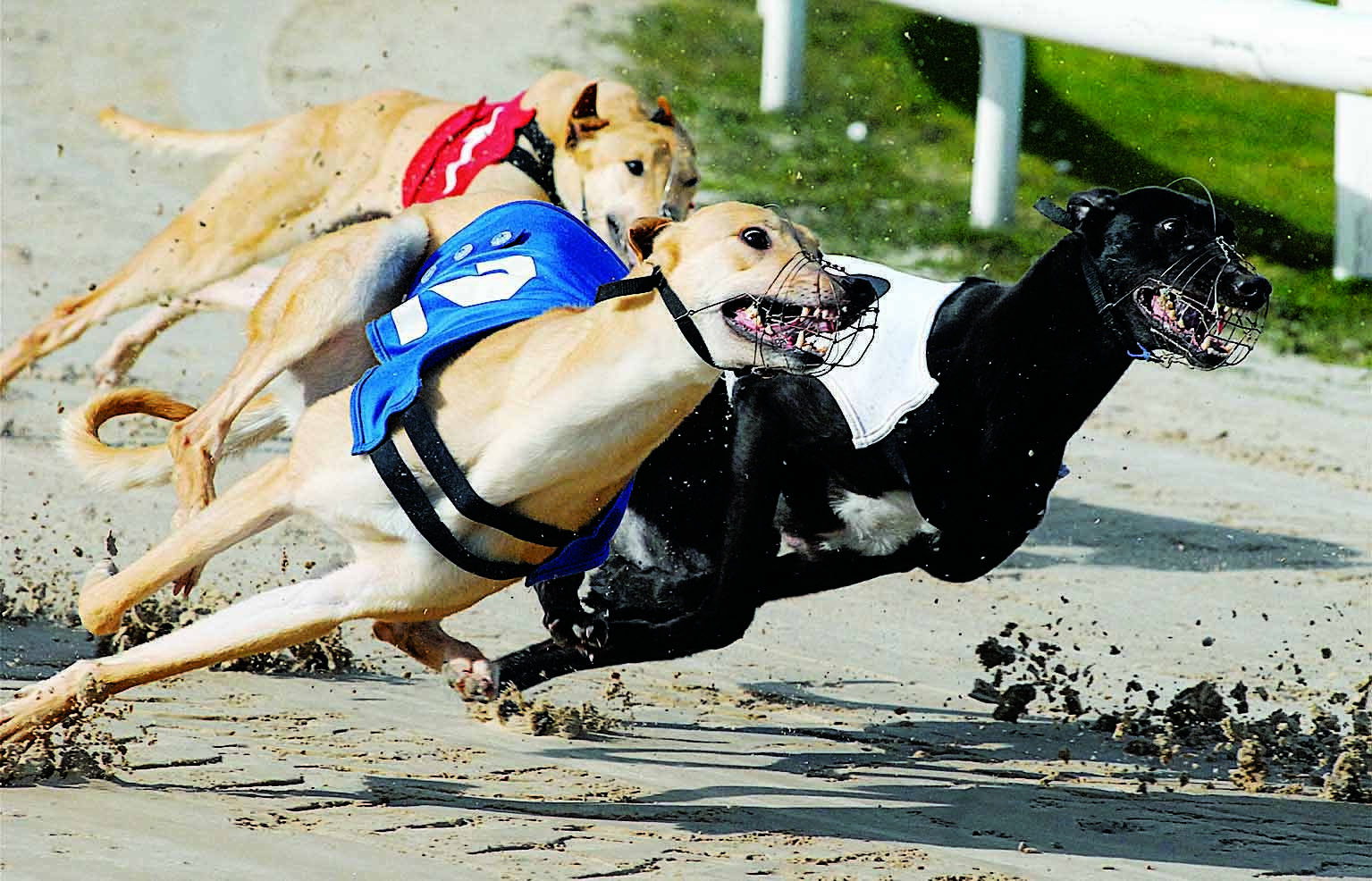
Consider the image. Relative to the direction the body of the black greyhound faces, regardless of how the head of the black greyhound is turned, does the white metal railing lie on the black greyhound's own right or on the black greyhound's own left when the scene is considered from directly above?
on the black greyhound's own left

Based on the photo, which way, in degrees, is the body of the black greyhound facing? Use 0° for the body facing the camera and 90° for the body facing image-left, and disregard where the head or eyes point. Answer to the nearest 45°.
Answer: approximately 270°

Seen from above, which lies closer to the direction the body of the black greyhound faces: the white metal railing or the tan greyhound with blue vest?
the white metal railing

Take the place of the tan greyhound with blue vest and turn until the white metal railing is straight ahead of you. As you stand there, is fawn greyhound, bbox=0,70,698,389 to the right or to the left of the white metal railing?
left

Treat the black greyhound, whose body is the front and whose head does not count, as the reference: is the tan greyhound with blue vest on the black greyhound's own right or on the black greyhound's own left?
on the black greyhound's own right

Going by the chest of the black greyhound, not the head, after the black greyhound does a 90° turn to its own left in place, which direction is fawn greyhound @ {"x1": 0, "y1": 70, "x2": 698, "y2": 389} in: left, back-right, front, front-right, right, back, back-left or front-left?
front-left
